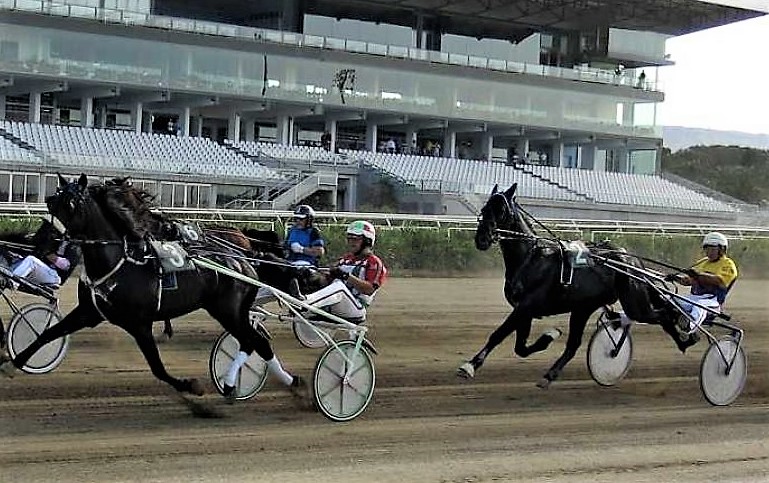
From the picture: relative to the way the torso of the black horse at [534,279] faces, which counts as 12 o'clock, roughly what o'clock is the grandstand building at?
The grandstand building is roughly at 4 o'clock from the black horse.

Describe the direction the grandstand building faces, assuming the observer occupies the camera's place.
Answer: facing the viewer and to the right of the viewer

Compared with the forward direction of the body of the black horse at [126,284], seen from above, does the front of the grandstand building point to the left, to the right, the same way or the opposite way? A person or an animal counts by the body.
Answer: to the left

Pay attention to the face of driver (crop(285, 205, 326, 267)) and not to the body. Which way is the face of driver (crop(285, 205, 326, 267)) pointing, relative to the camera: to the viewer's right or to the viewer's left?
to the viewer's left

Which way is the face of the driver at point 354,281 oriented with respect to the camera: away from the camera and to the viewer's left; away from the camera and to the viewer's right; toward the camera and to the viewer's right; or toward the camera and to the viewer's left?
toward the camera and to the viewer's left

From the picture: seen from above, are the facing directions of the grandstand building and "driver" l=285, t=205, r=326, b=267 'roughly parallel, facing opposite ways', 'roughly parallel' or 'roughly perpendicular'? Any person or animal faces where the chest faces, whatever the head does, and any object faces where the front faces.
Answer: roughly perpendicular

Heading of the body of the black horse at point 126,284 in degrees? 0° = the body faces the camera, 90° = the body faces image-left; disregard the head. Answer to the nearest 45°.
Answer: approximately 45°

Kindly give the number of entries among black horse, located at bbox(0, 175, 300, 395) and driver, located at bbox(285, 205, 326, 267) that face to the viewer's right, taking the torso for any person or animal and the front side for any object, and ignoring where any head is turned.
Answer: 0

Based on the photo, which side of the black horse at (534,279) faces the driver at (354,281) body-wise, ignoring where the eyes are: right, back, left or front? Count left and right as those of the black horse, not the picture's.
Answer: front
